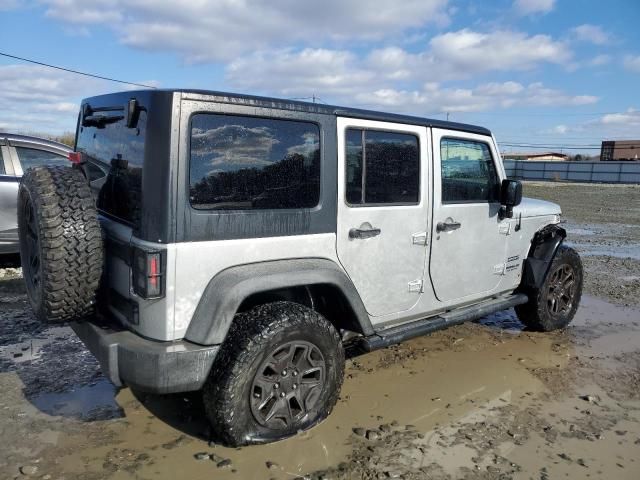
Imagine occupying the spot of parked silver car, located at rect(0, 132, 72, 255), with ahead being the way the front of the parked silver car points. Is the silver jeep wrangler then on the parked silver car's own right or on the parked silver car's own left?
on the parked silver car's own left

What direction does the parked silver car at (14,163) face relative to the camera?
to the viewer's left

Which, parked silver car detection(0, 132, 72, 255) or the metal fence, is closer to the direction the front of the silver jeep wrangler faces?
the metal fence

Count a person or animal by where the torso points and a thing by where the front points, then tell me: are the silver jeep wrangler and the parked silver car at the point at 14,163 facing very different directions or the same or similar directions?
very different directions

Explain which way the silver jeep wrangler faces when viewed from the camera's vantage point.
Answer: facing away from the viewer and to the right of the viewer

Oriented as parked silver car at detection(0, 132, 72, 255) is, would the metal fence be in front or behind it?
behind

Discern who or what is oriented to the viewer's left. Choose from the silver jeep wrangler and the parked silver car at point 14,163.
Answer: the parked silver car

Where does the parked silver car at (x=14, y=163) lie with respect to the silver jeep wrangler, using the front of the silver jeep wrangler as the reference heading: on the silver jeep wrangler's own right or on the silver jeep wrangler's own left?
on the silver jeep wrangler's own left
